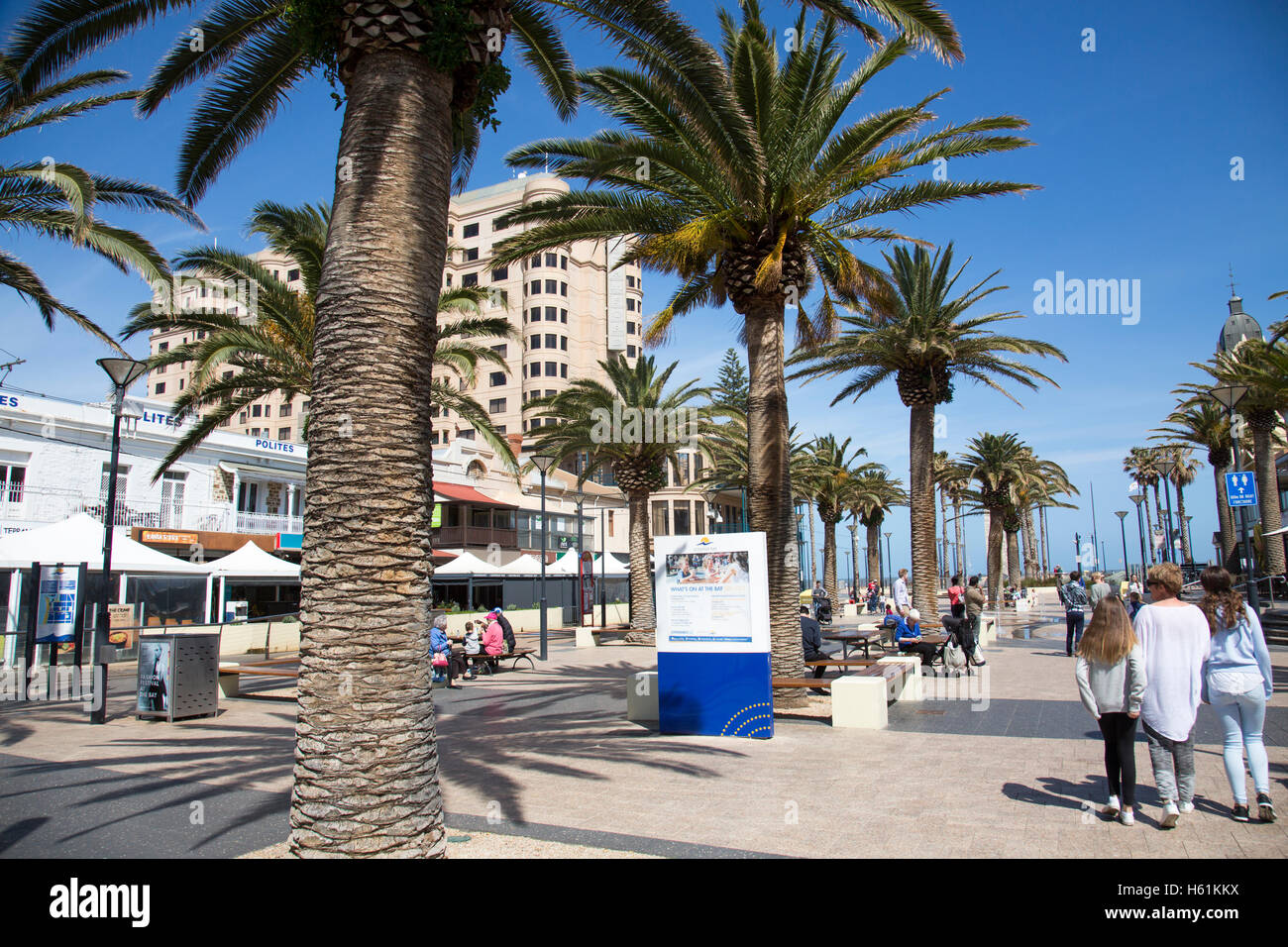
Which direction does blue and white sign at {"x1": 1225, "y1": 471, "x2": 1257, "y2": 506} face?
toward the camera

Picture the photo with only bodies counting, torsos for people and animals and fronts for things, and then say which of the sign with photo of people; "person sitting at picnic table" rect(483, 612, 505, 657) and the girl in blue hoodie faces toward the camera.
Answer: the sign with photo of people

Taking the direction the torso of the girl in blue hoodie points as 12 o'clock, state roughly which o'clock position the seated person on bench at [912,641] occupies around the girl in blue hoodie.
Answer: The seated person on bench is roughly at 11 o'clock from the girl in blue hoodie.

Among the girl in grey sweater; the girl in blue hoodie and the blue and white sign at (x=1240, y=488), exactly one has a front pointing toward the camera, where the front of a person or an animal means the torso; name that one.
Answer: the blue and white sign

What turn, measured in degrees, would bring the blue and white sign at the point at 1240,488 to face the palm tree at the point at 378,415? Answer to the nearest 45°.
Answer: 0° — it already faces it

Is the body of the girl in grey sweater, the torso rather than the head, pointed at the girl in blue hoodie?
no

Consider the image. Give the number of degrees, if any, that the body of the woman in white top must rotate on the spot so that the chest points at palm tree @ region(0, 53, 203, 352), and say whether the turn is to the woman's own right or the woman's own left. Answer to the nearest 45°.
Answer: approximately 90° to the woman's own left

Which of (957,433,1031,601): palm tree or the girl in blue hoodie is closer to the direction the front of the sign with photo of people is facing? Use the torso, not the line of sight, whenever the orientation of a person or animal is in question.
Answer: the girl in blue hoodie

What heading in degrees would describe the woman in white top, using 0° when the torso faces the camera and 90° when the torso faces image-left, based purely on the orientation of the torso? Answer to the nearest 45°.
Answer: approximately 180°

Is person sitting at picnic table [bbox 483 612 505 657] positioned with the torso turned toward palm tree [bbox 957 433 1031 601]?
no

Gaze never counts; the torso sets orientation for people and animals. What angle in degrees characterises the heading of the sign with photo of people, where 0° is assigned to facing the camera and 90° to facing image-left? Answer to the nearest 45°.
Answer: approximately 0°

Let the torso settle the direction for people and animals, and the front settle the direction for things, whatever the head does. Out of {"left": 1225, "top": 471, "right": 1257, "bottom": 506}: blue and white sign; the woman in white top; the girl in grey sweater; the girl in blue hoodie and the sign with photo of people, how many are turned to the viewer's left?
0

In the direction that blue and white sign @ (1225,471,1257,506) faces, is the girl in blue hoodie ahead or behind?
ahead

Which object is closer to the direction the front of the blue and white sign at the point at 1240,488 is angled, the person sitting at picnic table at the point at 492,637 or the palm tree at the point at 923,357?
the person sitting at picnic table

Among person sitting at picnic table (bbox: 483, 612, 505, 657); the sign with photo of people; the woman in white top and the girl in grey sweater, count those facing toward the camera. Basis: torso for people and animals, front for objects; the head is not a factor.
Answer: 1

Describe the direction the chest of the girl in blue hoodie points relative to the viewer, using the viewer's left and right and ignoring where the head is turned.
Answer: facing away from the viewer

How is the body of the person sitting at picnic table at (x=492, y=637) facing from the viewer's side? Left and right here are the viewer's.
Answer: facing to the left of the viewer

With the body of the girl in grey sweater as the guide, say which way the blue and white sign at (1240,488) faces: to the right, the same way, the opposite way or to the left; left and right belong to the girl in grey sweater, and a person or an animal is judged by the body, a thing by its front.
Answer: the opposite way

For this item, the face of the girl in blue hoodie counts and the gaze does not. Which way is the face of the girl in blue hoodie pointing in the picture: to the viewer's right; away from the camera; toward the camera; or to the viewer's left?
away from the camera

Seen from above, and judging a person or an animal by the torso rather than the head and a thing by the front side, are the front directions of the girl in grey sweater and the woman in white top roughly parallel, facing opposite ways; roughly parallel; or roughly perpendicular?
roughly parallel
